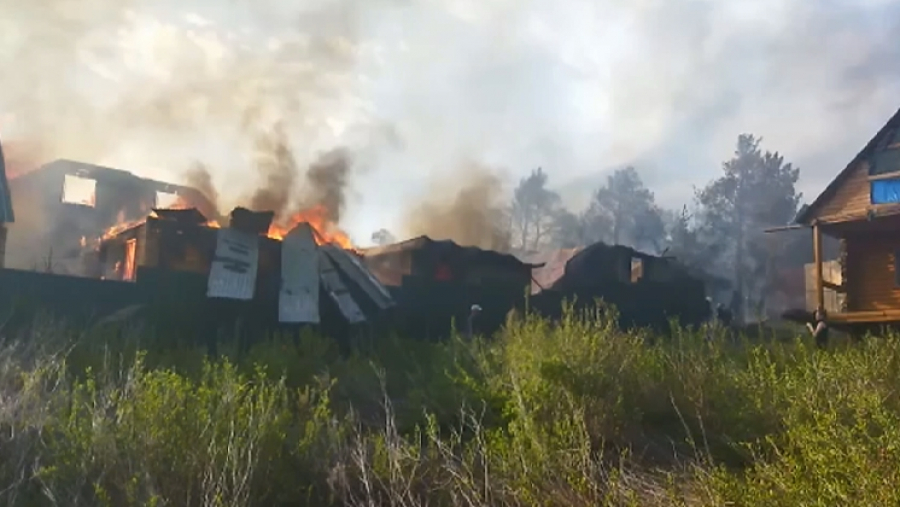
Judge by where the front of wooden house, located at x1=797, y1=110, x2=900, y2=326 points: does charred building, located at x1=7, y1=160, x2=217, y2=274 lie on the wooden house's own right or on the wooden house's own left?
on the wooden house's own right

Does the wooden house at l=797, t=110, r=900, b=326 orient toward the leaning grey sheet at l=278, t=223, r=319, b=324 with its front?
no

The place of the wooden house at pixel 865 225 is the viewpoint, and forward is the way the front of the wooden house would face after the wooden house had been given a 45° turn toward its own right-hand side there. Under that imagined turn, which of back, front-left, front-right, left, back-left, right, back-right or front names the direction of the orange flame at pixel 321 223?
front-right

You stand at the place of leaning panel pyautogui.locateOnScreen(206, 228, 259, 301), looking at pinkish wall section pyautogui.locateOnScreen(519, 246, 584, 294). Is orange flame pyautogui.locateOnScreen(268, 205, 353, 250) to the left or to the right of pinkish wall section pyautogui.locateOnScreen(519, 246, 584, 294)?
left

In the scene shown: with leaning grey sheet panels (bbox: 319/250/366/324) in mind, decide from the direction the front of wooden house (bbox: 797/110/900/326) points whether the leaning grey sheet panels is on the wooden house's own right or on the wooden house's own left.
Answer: on the wooden house's own right

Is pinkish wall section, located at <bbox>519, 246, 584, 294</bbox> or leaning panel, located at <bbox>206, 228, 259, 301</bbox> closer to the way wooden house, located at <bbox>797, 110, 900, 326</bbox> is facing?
the leaning panel

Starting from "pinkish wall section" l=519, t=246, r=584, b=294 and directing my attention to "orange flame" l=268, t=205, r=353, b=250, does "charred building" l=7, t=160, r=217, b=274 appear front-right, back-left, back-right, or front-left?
front-right

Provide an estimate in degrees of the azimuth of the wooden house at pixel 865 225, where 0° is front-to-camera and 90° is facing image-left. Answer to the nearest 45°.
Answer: approximately 0°

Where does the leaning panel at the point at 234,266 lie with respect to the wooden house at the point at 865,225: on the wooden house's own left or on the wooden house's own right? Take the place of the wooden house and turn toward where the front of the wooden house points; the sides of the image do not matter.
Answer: on the wooden house's own right
